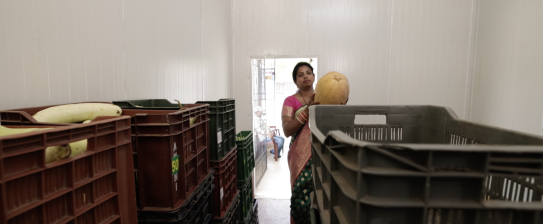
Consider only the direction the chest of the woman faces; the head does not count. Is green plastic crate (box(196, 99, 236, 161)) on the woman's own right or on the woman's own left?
on the woman's own right

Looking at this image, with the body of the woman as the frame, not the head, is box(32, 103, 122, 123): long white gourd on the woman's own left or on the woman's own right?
on the woman's own right

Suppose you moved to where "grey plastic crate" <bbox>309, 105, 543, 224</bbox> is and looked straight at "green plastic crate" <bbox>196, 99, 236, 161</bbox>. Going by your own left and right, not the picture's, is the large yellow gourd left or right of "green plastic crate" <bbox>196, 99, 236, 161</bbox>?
right

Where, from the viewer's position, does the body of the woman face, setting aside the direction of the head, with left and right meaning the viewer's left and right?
facing the viewer and to the right of the viewer

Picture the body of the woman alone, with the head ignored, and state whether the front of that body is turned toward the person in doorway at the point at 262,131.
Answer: no
